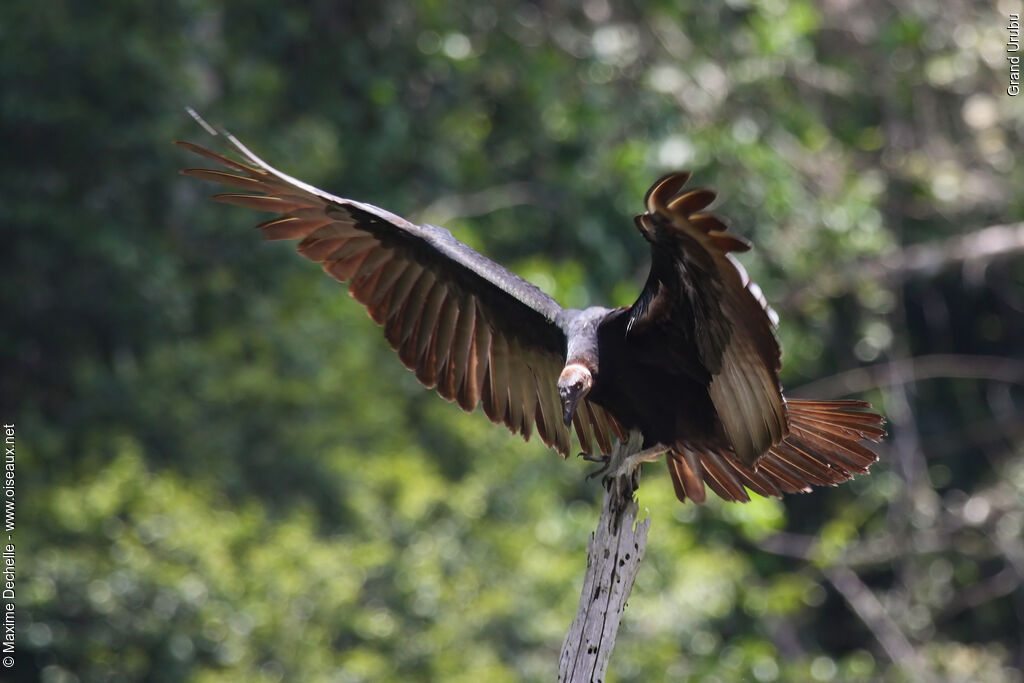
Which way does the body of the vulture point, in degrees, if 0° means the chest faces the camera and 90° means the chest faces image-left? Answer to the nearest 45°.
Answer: approximately 45°
